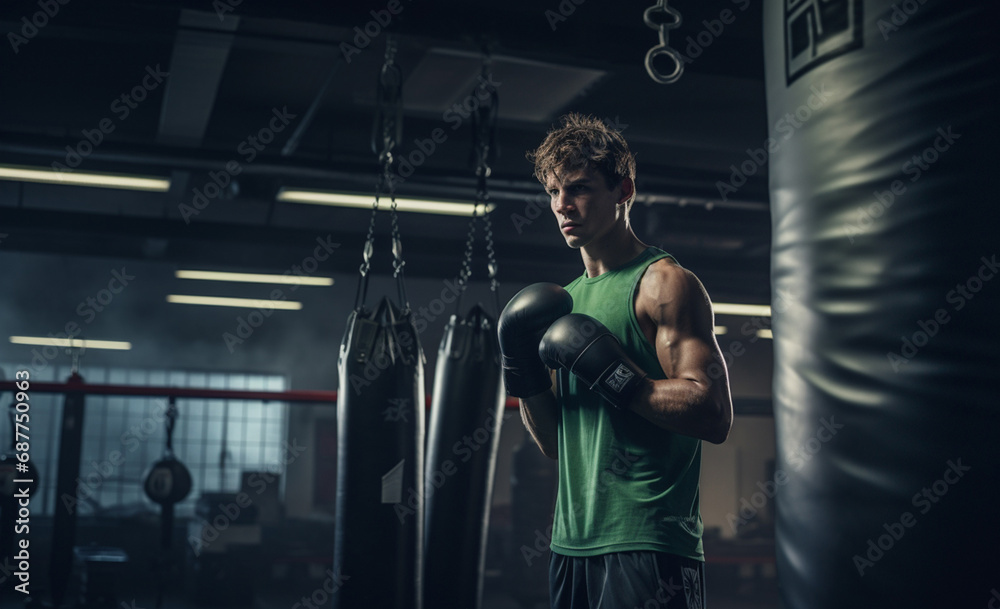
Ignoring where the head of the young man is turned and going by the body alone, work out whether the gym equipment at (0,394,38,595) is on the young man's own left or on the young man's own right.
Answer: on the young man's own right

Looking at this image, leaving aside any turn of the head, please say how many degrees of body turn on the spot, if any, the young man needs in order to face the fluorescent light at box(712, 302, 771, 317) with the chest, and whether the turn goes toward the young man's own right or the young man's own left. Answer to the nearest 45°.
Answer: approximately 135° to the young man's own right

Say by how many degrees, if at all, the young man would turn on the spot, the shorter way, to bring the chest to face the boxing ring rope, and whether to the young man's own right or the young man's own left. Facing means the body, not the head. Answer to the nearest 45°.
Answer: approximately 90° to the young man's own right

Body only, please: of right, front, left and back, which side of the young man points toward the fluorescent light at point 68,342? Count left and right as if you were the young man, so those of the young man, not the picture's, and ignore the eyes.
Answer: right

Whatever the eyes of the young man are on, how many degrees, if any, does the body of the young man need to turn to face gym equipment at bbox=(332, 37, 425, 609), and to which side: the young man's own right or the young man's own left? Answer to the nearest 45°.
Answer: approximately 90° to the young man's own right

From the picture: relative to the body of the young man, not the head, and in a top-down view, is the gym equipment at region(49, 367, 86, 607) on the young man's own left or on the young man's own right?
on the young man's own right

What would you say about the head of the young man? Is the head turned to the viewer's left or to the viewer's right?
to the viewer's left

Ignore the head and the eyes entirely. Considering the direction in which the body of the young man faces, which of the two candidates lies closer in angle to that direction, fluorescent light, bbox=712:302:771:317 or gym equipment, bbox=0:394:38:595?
the gym equipment

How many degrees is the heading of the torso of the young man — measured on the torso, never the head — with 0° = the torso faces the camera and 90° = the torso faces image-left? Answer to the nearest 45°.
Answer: approximately 45°
